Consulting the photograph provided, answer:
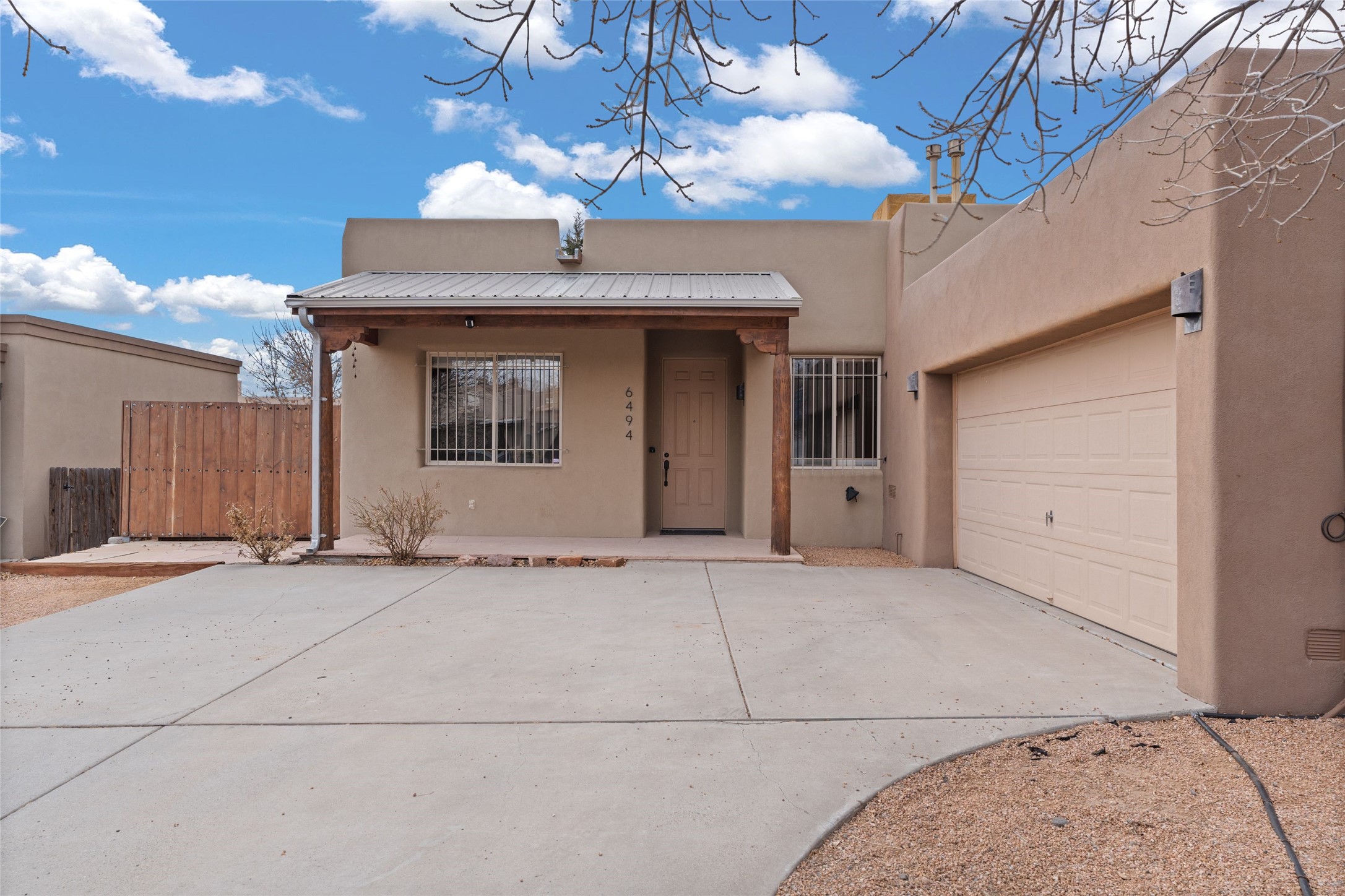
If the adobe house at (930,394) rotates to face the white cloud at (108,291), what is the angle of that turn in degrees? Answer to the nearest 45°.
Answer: approximately 90° to its right

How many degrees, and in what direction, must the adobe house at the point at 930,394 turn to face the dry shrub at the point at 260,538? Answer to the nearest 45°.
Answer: approximately 90° to its right

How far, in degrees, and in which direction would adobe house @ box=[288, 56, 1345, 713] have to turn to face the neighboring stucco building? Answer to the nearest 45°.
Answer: approximately 90° to its right

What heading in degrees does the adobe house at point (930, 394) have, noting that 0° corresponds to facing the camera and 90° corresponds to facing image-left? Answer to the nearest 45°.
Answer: approximately 0°

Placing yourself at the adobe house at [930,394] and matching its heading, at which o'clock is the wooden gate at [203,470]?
The wooden gate is roughly at 3 o'clock from the adobe house.

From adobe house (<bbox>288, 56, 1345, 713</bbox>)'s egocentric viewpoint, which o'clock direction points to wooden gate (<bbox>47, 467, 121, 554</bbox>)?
The wooden gate is roughly at 3 o'clock from the adobe house.
